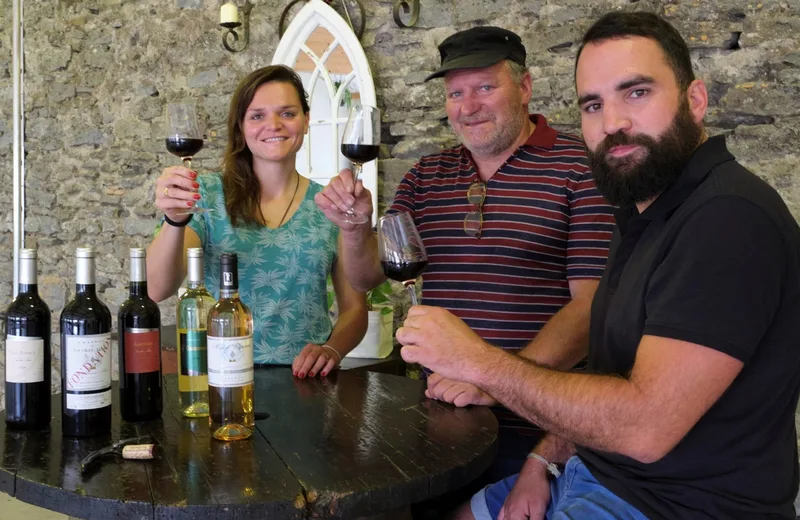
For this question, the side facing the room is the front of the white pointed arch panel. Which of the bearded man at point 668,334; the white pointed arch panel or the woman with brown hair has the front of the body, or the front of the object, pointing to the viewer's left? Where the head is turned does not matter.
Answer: the bearded man

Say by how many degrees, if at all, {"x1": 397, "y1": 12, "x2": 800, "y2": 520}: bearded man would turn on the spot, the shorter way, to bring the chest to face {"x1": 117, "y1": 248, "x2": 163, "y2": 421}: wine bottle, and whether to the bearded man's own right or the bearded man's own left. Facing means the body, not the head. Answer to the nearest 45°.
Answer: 0° — they already face it

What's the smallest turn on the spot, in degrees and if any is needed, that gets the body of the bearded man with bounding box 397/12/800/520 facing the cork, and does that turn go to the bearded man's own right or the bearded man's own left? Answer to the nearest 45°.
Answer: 0° — they already face it

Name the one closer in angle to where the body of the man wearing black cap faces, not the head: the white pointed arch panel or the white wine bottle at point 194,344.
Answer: the white wine bottle

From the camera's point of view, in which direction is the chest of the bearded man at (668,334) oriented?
to the viewer's left

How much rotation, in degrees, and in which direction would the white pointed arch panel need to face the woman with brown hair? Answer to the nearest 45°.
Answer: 0° — it already faces them

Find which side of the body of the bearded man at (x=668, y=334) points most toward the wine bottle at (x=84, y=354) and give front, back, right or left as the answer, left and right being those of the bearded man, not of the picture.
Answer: front

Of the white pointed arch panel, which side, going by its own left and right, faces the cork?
front

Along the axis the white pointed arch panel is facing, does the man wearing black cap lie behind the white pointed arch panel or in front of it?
in front
